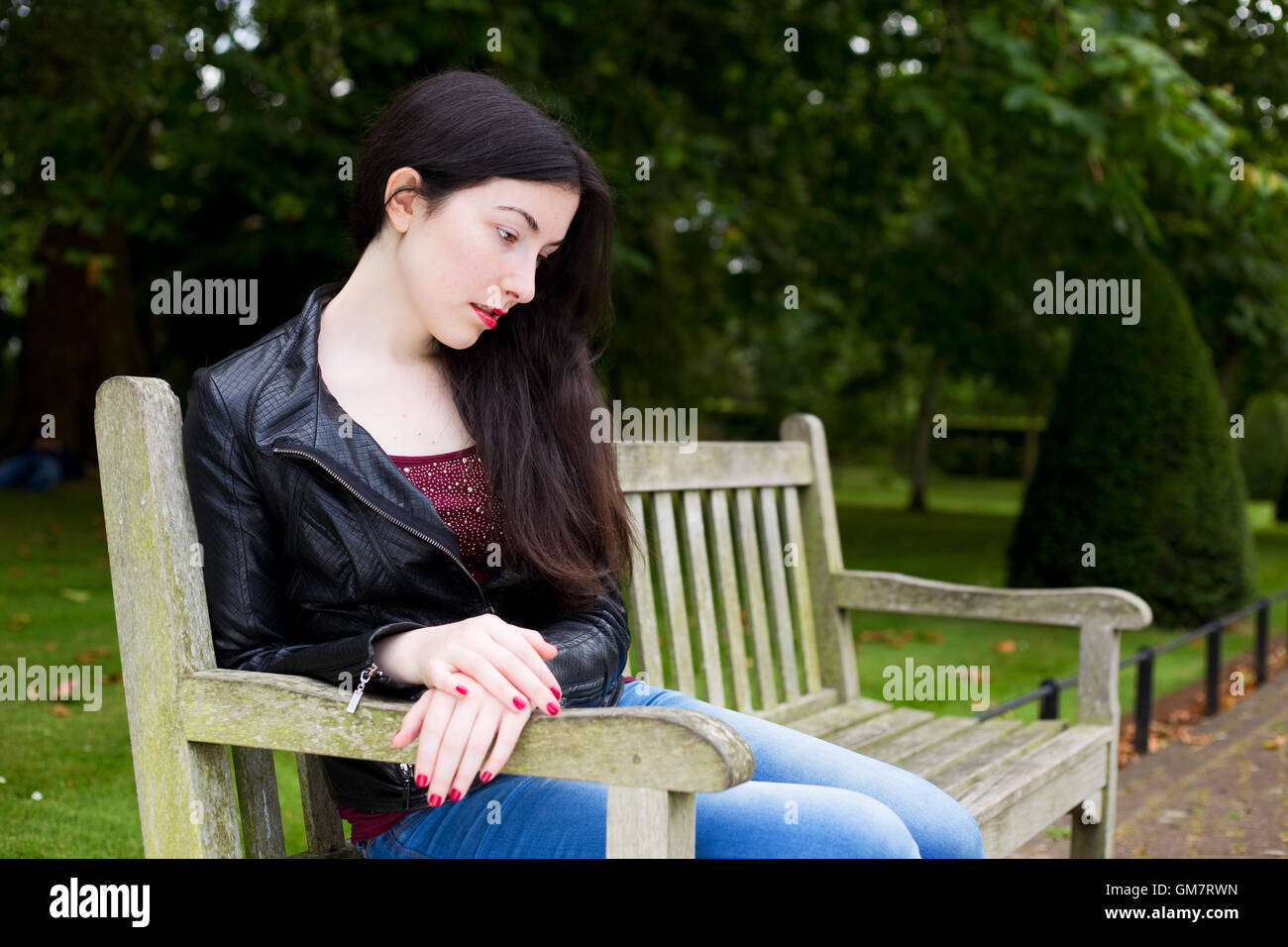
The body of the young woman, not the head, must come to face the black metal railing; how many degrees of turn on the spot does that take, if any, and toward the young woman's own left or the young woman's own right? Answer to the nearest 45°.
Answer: approximately 90° to the young woman's own left

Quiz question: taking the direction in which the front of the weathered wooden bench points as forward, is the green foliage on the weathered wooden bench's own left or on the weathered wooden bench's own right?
on the weathered wooden bench's own left

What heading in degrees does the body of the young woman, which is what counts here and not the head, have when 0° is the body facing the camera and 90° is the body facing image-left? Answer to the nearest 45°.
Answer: approximately 315°

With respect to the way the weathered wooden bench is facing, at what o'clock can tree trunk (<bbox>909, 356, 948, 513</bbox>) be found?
The tree trunk is roughly at 8 o'clock from the weathered wooden bench.

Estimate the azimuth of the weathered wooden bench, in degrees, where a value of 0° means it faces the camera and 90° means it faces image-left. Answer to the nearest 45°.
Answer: approximately 315°

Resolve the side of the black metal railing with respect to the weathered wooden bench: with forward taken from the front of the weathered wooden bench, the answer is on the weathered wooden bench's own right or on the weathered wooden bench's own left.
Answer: on the weathered wooden bench's own left

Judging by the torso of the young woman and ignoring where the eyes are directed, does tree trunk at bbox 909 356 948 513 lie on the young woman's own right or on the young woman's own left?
on the young woman's own left
